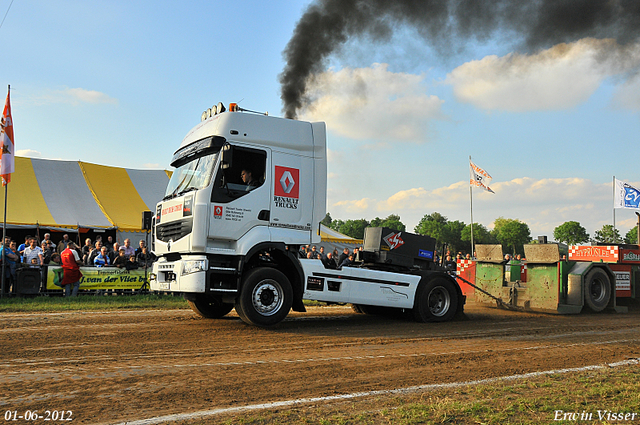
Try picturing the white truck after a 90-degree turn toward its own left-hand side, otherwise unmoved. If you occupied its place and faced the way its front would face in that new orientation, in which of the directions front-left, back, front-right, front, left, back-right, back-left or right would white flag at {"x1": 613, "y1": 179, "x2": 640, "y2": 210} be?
left

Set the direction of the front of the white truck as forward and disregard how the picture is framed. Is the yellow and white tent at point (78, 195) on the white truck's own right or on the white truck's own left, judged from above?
on the white truck's own right

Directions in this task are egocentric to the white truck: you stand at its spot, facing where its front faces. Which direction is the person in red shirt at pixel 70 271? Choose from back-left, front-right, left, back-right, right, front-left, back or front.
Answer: right

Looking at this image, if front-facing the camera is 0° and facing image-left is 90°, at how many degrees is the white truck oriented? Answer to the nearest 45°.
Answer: approximately 45°

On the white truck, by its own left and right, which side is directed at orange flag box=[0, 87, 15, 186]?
right

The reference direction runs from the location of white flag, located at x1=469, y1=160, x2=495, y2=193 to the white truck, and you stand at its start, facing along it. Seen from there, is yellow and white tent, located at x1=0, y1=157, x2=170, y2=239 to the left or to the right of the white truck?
right

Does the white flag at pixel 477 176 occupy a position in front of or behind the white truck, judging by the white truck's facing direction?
behind
